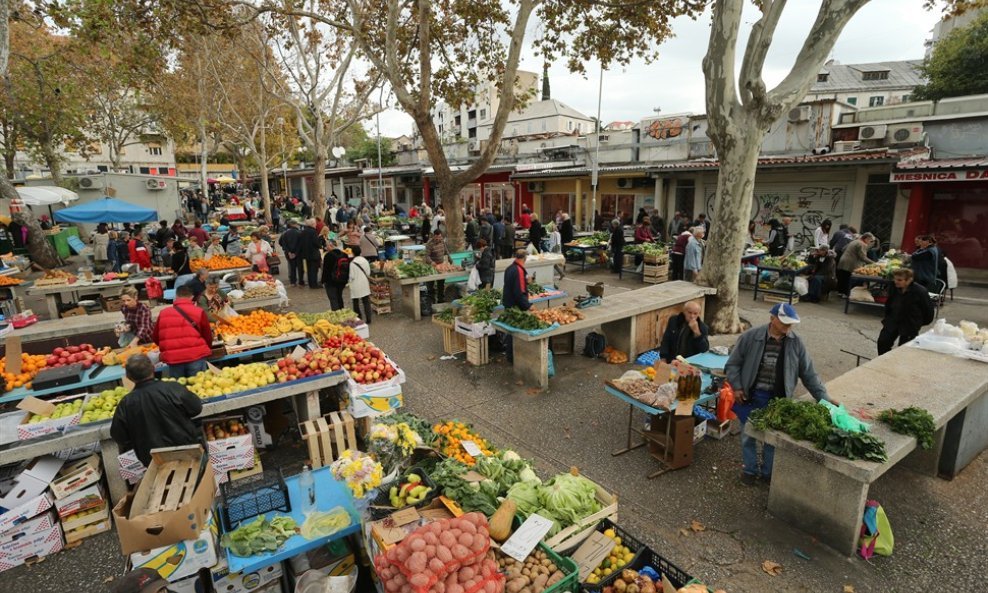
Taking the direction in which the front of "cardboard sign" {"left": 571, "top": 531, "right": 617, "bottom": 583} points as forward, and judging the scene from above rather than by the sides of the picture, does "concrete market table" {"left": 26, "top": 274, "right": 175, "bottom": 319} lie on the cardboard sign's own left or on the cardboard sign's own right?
on the cardboard sign's own right

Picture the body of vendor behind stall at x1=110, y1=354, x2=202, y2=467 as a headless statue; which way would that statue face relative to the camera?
away from the camera

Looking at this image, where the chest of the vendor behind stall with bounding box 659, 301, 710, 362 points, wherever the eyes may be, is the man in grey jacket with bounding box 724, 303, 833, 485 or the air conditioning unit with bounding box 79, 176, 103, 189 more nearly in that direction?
the man in grey jacket

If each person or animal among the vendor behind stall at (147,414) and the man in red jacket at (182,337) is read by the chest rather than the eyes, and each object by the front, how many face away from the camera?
2

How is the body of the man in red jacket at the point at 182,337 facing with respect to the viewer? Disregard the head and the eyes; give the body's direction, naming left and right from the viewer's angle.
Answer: facing away from the viewer

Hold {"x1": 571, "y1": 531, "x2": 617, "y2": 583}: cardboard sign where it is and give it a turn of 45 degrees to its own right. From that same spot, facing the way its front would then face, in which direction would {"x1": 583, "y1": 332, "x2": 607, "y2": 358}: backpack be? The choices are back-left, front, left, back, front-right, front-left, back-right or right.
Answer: back-right
